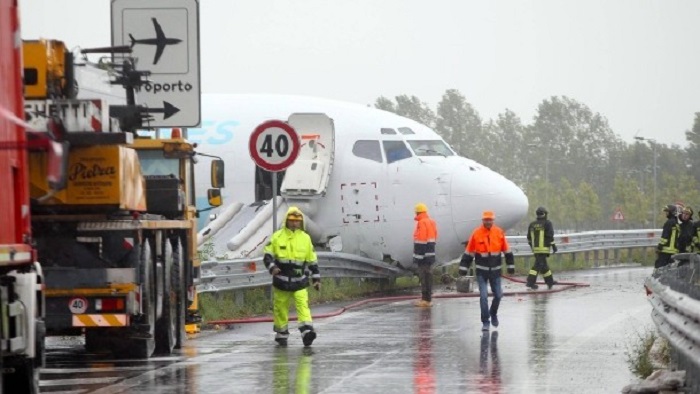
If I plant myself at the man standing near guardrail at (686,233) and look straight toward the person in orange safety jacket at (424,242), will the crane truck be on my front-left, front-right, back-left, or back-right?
front-left

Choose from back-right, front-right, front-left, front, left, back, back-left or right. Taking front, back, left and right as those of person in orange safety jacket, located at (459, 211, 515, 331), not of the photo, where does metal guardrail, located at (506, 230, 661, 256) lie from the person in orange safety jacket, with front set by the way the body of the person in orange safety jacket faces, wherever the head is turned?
back

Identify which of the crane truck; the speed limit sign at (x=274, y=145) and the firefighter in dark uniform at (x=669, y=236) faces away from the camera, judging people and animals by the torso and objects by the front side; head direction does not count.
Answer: the crane truck

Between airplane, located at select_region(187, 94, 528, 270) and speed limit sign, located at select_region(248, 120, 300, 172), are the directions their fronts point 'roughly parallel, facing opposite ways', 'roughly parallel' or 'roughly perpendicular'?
roughly perpendicular

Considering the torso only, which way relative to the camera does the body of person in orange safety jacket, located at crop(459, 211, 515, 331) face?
toward the camera

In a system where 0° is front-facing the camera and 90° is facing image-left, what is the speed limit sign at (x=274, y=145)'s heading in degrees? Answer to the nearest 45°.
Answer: approximately 0°

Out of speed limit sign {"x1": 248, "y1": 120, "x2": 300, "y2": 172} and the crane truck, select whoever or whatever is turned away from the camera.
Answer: the crane truck

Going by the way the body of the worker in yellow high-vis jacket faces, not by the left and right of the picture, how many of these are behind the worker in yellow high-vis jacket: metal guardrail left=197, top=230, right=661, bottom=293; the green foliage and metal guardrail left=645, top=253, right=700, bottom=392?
1

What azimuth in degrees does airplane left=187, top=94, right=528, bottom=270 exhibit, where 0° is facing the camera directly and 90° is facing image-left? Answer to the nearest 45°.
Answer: approximately 270°

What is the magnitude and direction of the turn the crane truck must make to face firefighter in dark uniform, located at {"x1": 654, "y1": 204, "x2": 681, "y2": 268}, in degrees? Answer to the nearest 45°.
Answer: approximately 45° to its right

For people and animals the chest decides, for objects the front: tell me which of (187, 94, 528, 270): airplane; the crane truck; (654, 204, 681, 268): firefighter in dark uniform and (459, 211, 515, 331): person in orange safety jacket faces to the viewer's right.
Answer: the airplane
